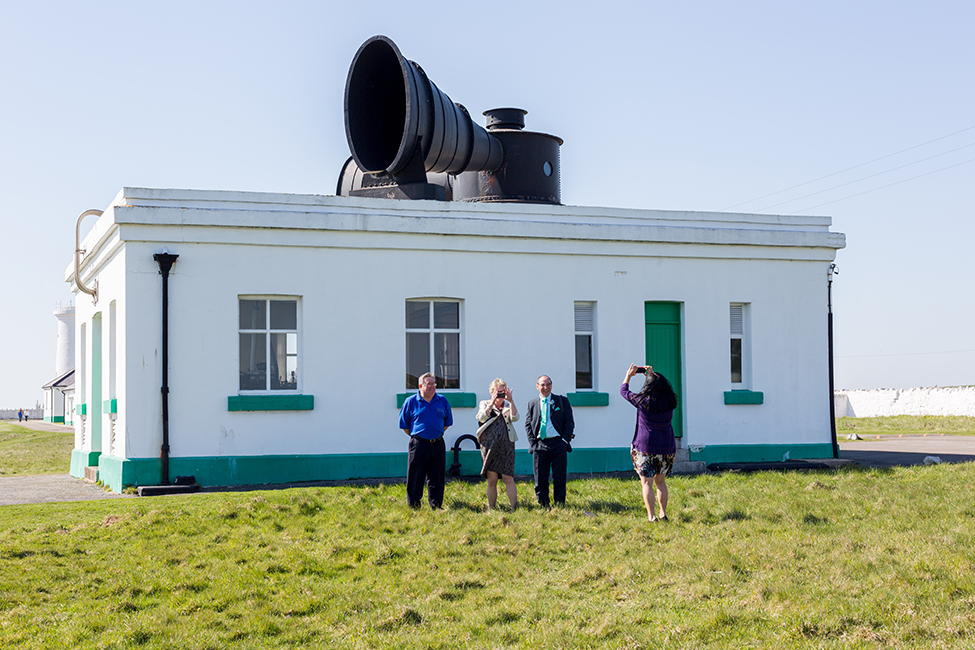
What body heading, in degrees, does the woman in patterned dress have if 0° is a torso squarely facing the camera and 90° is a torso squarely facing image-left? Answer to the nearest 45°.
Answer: approximately 0°

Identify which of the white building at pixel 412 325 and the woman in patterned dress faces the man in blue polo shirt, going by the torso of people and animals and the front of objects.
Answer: the white building

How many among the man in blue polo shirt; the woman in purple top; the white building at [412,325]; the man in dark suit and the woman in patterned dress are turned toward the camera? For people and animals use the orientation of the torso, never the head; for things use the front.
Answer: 4

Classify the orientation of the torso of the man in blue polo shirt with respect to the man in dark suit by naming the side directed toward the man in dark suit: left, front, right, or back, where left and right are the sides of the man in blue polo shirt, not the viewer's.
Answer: left

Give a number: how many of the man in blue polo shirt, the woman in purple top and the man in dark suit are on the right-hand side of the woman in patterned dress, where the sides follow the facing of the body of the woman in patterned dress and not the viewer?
1

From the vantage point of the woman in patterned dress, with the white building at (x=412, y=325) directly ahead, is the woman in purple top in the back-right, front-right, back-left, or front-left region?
back-right

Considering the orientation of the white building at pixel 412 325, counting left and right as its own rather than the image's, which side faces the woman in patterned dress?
front

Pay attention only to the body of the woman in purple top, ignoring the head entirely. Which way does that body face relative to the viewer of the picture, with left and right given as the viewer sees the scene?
facing away from the viewer and to the left of the viewer

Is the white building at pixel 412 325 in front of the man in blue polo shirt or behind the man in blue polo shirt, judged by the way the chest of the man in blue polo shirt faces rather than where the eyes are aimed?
behind
